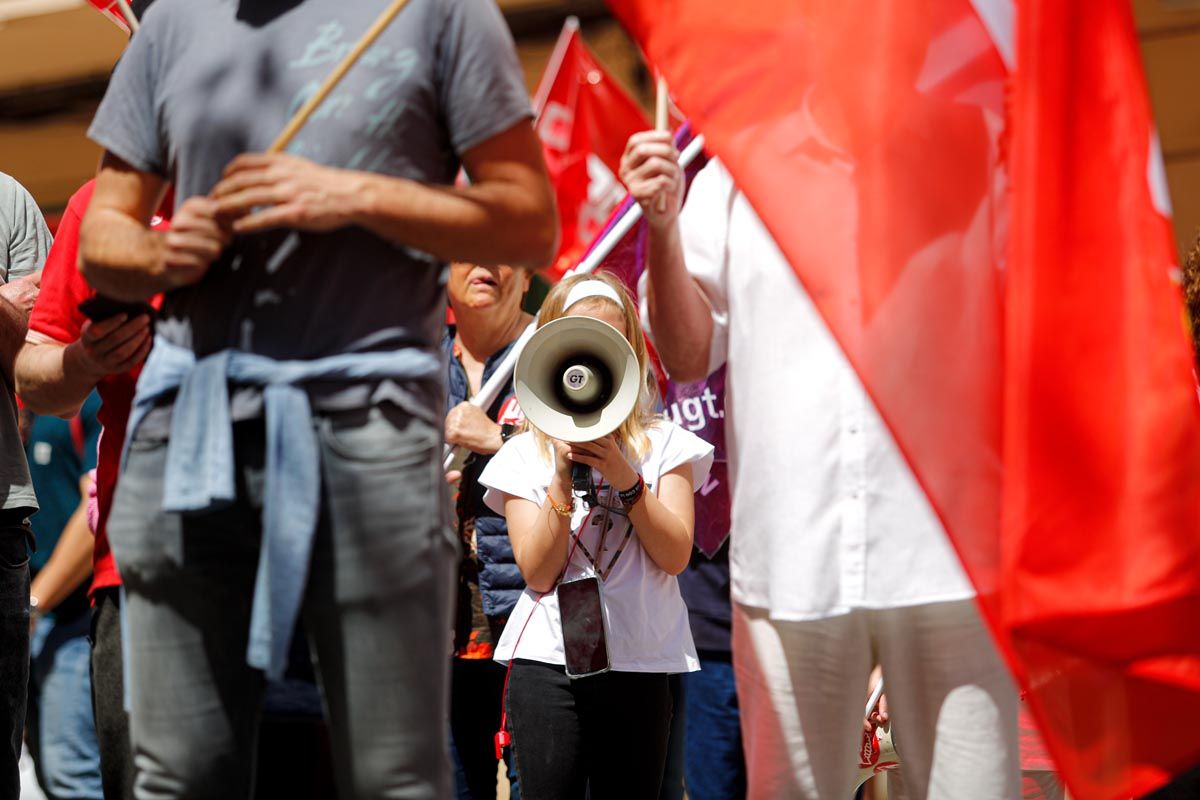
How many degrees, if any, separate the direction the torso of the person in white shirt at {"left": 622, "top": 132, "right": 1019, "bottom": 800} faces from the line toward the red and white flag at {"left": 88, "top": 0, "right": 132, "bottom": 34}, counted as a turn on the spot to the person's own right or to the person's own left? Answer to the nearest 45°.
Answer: approximately 90° to the person's own right

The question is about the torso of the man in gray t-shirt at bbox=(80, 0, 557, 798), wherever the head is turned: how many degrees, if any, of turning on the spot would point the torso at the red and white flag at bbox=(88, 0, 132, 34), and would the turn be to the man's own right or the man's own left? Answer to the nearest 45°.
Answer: approximately 180°

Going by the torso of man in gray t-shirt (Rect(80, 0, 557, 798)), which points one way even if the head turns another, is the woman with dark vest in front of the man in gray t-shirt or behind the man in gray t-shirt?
behind

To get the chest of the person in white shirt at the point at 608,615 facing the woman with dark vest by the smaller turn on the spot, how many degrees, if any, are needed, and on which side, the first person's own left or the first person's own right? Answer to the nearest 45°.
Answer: approximately 135° to the first person's own right

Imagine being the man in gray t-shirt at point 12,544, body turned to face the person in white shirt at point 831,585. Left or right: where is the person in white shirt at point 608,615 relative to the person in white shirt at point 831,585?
left

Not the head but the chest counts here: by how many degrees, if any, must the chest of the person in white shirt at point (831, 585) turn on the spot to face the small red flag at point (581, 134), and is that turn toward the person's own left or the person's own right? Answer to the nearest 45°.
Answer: approximately 180°
